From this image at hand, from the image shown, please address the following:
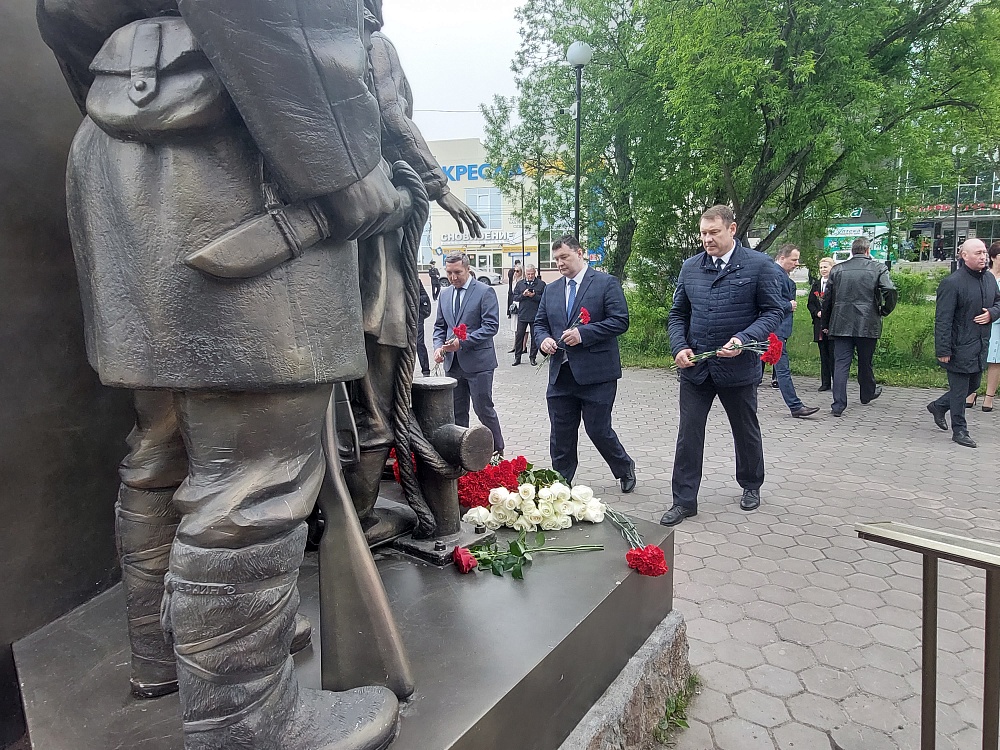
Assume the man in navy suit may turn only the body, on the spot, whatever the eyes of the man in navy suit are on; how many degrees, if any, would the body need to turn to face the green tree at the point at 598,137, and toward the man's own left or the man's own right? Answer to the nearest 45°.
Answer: approximately 135° to the man's own right

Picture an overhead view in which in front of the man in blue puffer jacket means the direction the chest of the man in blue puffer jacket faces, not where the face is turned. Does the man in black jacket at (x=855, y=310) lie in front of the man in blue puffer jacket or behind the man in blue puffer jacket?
behind

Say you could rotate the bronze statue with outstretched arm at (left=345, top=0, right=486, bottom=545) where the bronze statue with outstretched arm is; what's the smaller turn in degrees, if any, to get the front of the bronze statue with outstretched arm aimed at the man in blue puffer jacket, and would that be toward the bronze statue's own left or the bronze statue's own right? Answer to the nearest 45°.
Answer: approximately 45° to the bronze statue's own left

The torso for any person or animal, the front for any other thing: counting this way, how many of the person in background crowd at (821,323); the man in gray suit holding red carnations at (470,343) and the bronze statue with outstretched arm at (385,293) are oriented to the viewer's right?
1

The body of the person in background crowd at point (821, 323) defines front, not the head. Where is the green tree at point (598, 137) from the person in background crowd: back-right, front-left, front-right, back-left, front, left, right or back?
back-right

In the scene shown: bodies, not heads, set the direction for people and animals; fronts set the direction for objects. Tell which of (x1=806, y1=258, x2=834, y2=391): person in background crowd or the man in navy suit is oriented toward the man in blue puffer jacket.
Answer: the person in background crowd

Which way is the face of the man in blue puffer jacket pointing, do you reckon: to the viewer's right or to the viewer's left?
to the viewer's left

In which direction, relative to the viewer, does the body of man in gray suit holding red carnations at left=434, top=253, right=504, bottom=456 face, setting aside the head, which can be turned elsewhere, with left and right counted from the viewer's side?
facing the viewer and to the left of the viewer

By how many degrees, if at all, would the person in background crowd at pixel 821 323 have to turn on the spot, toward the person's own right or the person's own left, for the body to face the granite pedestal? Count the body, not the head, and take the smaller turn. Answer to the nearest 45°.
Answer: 0° — they already face it

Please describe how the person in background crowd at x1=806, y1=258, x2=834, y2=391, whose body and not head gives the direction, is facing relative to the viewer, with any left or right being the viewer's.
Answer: facing the viewer

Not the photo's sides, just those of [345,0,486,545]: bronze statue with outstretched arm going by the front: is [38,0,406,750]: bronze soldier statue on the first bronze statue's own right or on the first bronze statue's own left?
on the first bronze statue's own right

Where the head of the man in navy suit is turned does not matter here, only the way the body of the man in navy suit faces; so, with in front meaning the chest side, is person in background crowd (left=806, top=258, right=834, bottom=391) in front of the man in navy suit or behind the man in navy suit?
behind

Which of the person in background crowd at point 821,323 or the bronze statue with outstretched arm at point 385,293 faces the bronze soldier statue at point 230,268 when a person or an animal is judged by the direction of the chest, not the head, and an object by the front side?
the person in background crowd

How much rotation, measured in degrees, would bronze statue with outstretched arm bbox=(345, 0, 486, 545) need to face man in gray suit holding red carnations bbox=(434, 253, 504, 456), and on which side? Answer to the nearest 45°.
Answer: approximately 90° to its left
